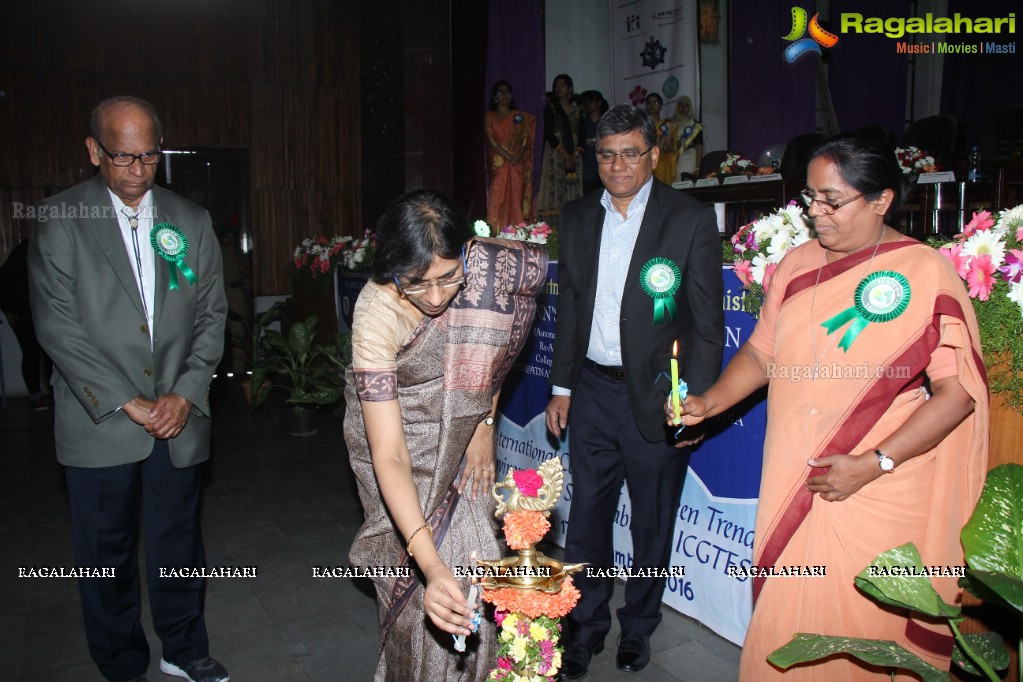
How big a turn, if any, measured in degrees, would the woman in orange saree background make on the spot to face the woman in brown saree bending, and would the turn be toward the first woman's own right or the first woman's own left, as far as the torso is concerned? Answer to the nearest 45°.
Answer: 0° — they already face them

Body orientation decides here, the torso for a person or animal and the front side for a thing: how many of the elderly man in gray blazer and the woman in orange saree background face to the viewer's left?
0

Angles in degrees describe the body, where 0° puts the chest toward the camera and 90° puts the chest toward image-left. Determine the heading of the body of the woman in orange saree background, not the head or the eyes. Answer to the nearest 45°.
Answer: approximately 0°

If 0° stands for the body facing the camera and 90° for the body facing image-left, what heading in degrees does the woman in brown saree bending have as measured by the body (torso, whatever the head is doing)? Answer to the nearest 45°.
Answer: approximately 315°

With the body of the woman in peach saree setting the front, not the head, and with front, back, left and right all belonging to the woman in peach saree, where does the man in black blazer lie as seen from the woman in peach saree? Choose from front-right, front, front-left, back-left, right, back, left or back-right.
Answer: right

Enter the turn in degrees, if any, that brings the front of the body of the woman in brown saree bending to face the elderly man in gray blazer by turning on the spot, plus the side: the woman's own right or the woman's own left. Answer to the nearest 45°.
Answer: approximately 180°

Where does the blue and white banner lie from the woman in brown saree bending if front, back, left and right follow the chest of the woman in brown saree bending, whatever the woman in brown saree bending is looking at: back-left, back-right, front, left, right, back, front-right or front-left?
left

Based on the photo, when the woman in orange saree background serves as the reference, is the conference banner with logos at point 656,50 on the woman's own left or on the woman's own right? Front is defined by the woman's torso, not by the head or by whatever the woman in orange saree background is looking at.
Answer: on the woman's own left

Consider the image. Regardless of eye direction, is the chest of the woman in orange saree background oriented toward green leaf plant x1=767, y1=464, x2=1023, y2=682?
yes
